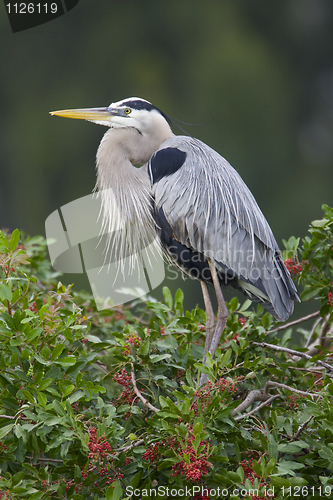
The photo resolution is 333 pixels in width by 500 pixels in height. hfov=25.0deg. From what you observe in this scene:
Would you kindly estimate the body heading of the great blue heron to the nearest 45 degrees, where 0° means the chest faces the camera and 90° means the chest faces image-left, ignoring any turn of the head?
approximately 90°
